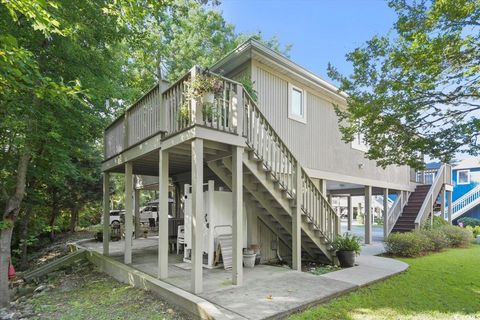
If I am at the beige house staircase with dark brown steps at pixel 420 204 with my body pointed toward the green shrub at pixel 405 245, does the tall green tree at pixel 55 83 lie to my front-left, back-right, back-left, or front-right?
front-right

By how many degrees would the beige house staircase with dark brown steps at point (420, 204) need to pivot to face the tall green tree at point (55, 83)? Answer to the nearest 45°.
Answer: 0° — it already faces it

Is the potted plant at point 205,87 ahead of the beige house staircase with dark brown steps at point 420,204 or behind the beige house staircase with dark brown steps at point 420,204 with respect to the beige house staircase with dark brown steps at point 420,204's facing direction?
ahead

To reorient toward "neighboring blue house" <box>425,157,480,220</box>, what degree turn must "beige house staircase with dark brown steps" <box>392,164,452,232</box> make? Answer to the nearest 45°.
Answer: approximately 135° to its right

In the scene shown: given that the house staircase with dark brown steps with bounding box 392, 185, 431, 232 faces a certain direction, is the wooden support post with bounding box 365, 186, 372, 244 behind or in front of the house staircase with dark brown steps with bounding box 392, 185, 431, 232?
in front

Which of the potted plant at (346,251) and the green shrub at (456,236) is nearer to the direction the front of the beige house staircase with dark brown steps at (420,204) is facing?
the potted plant

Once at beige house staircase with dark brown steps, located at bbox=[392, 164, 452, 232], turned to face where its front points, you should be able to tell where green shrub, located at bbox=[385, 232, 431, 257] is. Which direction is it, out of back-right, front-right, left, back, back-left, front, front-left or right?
front-left

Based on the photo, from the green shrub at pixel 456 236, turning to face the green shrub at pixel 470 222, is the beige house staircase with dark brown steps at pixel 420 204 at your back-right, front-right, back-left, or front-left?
front-left

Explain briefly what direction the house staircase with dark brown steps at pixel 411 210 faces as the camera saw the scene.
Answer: facing the viewer and to the left of the viewer

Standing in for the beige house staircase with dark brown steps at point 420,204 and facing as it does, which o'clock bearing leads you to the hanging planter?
The hanging planter is roughly at 11 o'clock from the beige house staircase with dark brown steps.

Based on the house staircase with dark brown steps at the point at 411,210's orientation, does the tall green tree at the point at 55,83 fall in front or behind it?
in front
